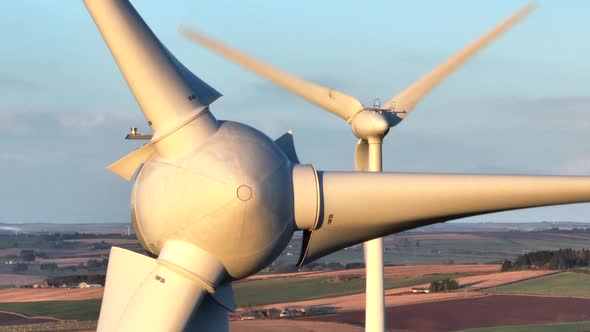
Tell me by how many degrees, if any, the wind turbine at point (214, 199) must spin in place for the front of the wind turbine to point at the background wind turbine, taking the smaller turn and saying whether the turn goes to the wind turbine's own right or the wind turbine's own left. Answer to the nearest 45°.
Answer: approximately 135° to the wind turbine's own left
